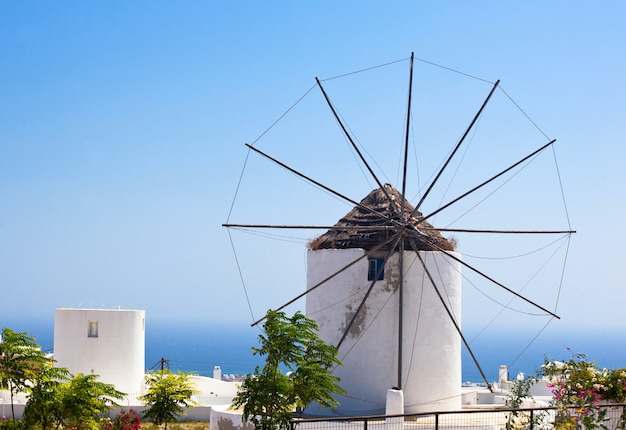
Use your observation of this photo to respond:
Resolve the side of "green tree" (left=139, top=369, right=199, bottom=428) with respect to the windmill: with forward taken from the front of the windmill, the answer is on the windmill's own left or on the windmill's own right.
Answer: on the windmill's own right

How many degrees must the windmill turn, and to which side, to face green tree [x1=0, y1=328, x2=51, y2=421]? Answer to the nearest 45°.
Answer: approximately 45° to its right

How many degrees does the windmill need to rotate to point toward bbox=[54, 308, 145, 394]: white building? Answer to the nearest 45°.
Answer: approximately 135° to its right

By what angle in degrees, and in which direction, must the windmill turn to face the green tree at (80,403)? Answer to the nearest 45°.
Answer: approximately 45° to its right

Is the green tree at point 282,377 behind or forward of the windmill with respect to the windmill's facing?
forward

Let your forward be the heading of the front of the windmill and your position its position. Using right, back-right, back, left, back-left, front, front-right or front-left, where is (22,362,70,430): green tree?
front-right

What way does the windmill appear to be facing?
toward the camera
